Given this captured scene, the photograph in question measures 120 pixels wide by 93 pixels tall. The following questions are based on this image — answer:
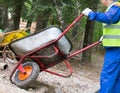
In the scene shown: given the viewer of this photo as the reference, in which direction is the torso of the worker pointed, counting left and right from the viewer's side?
facing to the left of the viewer

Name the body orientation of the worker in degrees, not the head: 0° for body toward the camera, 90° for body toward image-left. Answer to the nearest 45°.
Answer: approximately 90°
